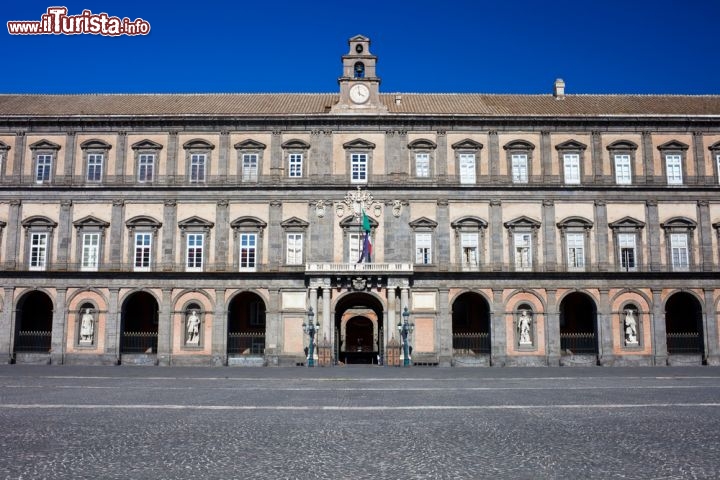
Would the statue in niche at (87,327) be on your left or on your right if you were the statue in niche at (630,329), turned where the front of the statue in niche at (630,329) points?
on your right

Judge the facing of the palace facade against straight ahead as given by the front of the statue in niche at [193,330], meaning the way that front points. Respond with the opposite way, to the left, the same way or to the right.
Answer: the same way

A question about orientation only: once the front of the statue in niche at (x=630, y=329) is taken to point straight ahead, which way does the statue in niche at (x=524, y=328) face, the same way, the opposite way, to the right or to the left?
the same way

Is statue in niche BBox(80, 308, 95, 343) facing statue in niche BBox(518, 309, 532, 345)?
no

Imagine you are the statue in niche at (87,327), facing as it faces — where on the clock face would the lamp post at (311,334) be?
The lamp post is roughly at 10 o'clock from the statue in niche.

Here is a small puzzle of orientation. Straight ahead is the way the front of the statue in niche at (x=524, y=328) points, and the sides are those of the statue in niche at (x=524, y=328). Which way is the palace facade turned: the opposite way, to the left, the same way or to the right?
the same way

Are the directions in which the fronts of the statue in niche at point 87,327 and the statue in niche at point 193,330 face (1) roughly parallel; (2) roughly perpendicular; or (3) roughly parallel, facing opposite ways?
roughly parallel

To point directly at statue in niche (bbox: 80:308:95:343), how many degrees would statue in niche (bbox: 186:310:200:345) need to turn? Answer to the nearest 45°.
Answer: approximately 90° to its right

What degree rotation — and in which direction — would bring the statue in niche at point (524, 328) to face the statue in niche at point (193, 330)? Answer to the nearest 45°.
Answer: approximately 90° to its right

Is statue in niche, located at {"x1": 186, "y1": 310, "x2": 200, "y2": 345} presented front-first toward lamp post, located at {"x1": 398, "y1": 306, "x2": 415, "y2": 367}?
no

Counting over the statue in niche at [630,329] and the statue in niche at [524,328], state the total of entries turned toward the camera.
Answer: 2

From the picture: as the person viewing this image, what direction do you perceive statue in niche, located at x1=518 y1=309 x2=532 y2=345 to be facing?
facing the viewer

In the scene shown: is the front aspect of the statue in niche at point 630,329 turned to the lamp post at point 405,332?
no

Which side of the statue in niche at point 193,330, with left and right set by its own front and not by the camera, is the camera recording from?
front

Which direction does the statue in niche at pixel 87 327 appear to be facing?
toward the camera
